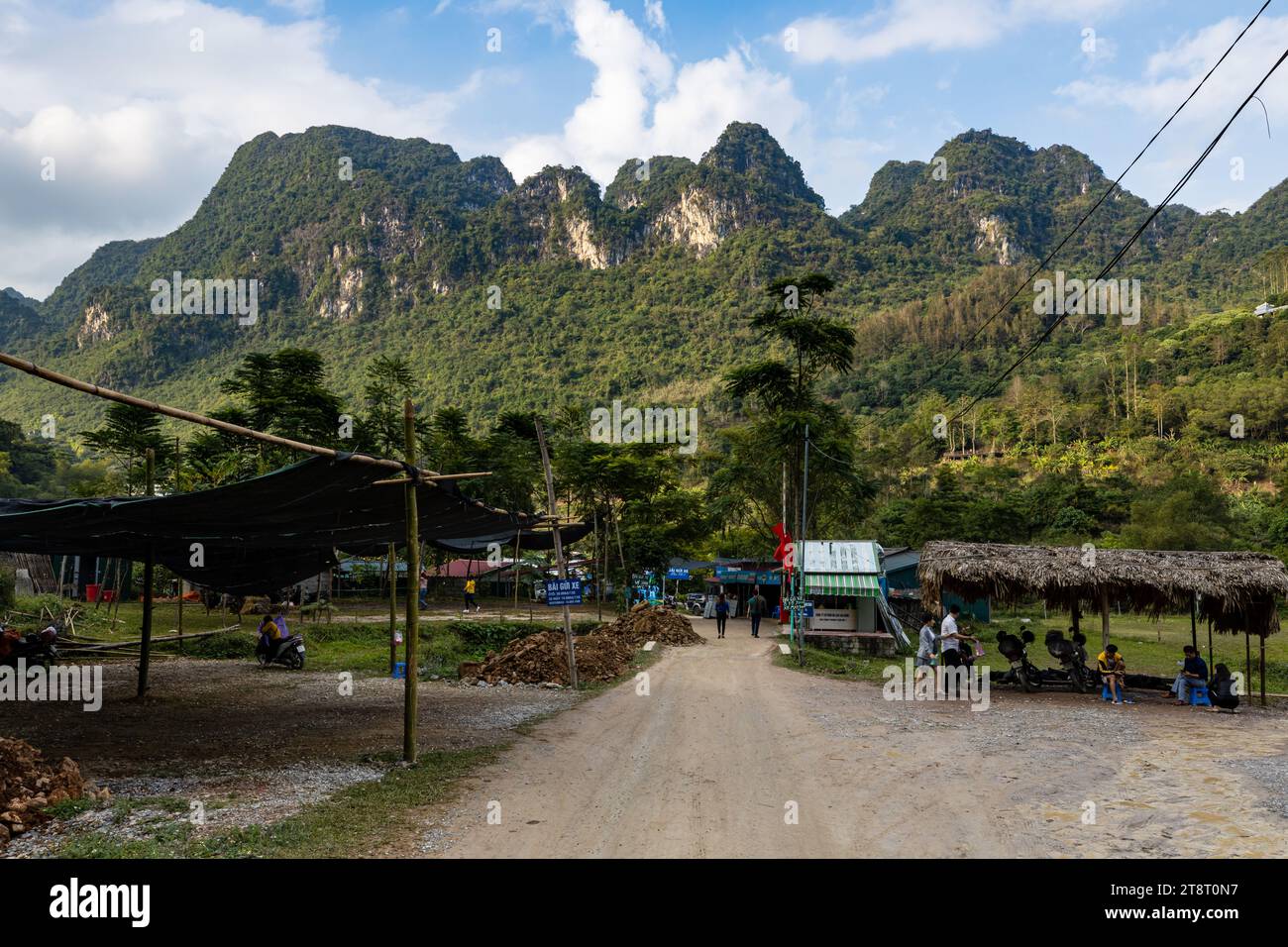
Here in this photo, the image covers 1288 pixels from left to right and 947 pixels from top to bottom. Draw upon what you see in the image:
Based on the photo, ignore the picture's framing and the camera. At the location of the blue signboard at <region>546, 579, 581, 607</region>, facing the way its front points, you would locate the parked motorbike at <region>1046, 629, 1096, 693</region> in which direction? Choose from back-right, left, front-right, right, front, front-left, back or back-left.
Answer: left

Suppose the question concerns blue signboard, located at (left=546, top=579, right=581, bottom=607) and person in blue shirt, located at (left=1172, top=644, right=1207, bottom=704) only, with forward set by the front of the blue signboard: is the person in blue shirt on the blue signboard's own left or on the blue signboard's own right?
on the blue signboard's own left

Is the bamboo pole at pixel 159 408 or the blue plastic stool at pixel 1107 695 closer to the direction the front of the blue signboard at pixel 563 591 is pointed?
the bamboo pole

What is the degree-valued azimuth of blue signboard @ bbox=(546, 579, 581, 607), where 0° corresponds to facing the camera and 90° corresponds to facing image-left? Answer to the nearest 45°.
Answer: approximately 0°

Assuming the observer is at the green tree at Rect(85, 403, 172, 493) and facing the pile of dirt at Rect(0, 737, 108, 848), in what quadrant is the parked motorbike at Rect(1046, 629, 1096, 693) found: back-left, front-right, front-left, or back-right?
front-left

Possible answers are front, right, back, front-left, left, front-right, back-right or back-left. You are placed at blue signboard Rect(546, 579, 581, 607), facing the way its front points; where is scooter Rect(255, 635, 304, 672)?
back-right

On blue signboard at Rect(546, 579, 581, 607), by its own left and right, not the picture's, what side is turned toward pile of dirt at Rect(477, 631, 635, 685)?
back

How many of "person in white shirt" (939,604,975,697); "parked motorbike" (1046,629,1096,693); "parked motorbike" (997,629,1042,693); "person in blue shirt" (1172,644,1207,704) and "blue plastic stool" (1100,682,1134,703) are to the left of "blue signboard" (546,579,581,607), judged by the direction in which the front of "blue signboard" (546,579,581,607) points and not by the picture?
5

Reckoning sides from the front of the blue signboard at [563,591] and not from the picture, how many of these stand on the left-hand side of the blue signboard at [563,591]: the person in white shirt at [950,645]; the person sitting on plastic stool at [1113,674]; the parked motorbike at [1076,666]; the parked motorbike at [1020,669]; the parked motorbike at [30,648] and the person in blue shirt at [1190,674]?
5

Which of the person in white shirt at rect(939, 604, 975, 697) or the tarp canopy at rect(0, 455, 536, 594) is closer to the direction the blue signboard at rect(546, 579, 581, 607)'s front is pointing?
the tarp canopy

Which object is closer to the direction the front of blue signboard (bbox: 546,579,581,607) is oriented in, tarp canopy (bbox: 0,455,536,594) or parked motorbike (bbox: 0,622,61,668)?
the tarp canopy

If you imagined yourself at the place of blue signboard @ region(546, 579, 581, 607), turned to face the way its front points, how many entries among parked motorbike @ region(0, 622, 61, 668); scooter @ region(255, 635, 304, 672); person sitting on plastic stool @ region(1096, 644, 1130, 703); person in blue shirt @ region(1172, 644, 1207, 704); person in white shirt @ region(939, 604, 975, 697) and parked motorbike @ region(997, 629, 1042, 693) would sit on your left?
4

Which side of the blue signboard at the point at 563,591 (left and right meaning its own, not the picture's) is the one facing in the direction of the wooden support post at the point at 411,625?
front
